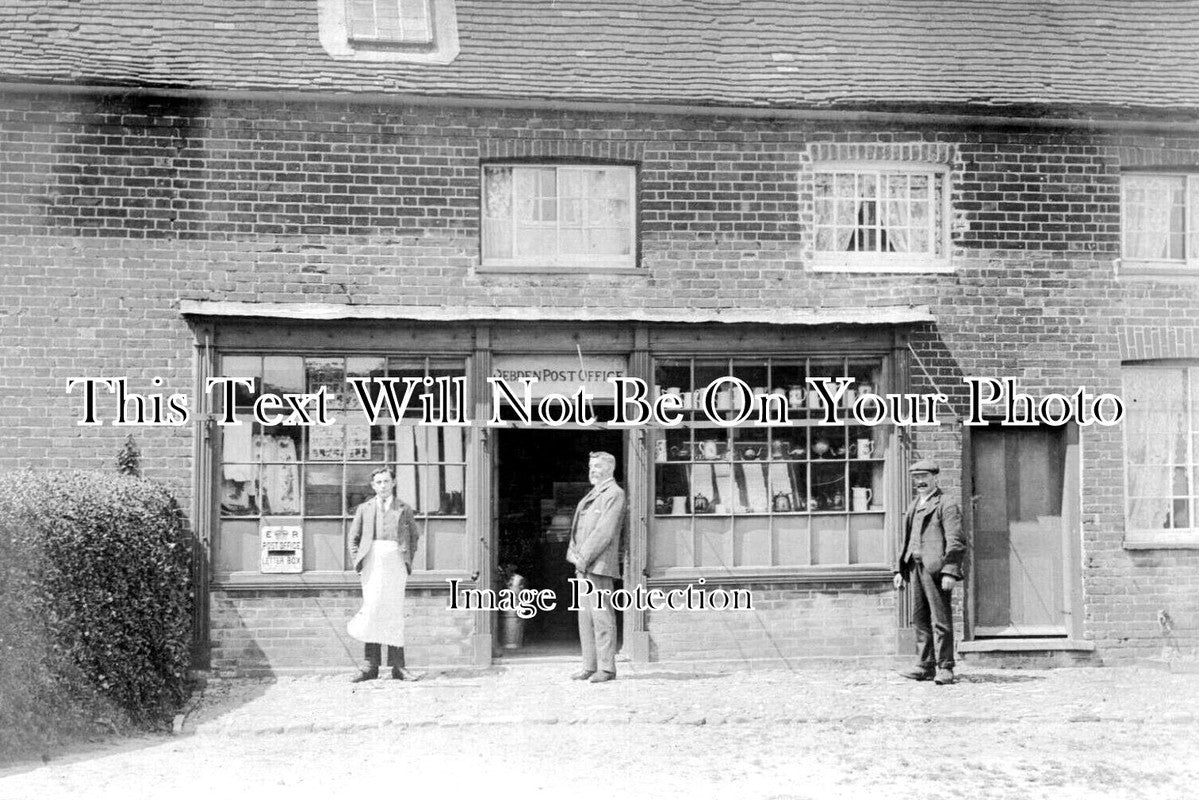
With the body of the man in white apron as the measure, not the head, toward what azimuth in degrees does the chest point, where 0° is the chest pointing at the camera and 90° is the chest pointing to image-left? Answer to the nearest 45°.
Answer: approximately 0°

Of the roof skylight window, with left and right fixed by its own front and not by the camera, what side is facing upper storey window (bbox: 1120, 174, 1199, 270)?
left

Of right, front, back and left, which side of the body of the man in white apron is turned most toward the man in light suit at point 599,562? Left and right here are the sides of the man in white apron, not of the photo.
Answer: left

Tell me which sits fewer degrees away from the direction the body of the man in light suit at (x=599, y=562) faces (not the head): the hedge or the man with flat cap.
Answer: the hedge

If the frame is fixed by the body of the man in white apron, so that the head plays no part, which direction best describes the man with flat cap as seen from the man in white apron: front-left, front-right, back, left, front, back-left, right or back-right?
left

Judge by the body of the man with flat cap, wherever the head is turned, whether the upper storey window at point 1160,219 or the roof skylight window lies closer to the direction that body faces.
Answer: the roof skylight window

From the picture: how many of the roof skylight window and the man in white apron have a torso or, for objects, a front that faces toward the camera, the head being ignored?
2

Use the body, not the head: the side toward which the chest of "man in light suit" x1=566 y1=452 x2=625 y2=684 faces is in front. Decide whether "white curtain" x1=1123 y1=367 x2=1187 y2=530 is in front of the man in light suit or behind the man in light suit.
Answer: behind

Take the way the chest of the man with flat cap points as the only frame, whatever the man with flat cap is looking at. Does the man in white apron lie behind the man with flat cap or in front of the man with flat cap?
in front

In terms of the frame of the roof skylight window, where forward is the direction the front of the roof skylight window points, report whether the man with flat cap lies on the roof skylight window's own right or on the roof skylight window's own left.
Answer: on the roof skylight window's own left
